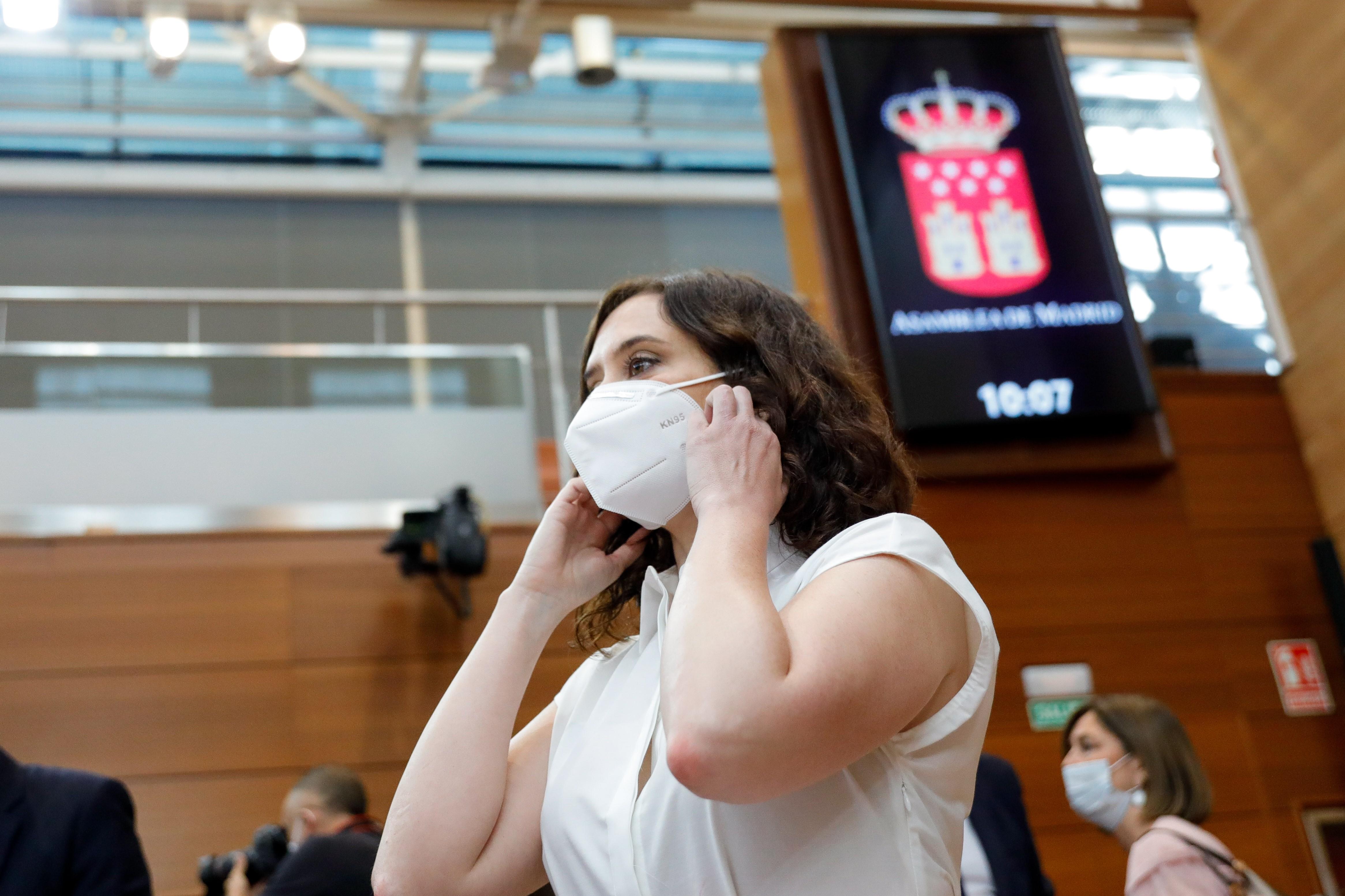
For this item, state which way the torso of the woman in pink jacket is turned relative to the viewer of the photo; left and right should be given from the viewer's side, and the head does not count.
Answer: facing to the left of the viewer

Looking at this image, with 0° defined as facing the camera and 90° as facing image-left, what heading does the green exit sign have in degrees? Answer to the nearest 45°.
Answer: approximately 0°

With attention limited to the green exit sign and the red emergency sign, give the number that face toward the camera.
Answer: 2

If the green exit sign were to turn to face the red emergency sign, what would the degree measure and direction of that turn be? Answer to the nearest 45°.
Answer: approximately 135° to its left

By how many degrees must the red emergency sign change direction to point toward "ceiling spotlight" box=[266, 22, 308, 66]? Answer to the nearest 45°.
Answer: approximately 45° to its right

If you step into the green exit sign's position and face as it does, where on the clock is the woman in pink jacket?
The woman in pink jacket is roughly at 12 o'clock from the green exit sign.

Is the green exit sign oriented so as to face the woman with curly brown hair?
yes

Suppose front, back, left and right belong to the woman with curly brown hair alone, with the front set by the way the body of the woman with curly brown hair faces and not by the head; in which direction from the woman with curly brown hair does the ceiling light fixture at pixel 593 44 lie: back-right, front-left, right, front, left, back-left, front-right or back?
back-right

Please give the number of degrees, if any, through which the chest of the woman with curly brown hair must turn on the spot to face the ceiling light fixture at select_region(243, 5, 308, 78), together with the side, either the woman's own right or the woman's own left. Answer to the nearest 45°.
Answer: approximately 90° to the woman's own right

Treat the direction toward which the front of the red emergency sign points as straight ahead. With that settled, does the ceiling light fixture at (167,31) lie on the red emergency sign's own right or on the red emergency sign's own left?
on the red emergency sign's own right

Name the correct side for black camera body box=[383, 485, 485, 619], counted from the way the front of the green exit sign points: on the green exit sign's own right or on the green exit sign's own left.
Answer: on the green exit sign's own right

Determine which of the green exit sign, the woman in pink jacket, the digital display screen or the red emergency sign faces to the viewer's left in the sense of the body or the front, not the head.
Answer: the woman in pink jacket

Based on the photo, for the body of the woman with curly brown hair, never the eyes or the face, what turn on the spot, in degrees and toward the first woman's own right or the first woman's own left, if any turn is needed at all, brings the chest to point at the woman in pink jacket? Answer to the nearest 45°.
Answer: approximately 180°

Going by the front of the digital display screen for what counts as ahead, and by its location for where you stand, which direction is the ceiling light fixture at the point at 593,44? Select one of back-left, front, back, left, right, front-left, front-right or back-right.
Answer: right
